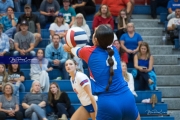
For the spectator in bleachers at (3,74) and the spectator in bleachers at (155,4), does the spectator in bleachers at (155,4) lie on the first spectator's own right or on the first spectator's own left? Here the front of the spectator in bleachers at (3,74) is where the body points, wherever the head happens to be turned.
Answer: on the first spectator's own left

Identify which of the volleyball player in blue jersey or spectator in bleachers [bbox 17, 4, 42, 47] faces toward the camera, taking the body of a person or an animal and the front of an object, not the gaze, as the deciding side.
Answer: the spectator in bleachers

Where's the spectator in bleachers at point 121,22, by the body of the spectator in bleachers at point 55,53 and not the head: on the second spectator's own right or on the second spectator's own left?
on the second spectator's own left

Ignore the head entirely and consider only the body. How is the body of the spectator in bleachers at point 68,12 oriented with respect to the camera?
toward the camera

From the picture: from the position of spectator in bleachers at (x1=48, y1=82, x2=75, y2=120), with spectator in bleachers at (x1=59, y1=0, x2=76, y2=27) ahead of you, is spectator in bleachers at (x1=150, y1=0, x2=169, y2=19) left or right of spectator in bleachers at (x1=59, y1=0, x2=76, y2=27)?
right

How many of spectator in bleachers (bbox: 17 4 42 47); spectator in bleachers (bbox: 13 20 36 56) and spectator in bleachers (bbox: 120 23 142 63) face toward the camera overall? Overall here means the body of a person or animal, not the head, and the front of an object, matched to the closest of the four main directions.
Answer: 3

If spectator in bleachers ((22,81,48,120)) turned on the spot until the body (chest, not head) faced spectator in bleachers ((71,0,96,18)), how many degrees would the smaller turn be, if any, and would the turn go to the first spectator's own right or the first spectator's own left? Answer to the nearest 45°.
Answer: approximately 135° to the first spectator's own left

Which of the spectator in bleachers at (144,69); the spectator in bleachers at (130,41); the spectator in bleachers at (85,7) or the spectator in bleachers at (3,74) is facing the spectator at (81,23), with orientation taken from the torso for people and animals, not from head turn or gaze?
the spectator in bleachers at (85,7)

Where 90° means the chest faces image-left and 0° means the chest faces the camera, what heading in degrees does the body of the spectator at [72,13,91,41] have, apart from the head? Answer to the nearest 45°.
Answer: approximately 0°

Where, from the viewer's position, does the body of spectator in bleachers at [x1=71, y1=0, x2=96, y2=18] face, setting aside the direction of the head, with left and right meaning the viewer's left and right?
facing the viewer

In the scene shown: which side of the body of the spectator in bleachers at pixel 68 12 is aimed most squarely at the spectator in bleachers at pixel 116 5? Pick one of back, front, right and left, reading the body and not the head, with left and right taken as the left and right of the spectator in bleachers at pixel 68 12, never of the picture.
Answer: left

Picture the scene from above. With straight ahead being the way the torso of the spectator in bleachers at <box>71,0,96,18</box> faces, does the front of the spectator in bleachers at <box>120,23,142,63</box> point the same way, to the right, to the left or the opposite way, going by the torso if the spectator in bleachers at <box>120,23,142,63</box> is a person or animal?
the same way

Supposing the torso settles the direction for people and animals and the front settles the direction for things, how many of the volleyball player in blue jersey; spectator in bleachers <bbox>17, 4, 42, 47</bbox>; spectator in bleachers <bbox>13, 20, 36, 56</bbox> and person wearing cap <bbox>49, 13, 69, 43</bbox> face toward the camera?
3

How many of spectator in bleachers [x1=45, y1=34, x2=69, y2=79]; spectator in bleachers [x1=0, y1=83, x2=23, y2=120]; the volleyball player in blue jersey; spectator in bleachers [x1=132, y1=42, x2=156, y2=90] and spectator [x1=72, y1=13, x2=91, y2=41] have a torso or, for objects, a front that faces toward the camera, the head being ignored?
4

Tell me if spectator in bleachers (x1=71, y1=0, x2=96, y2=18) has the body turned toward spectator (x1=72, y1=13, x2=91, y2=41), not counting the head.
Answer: yes
